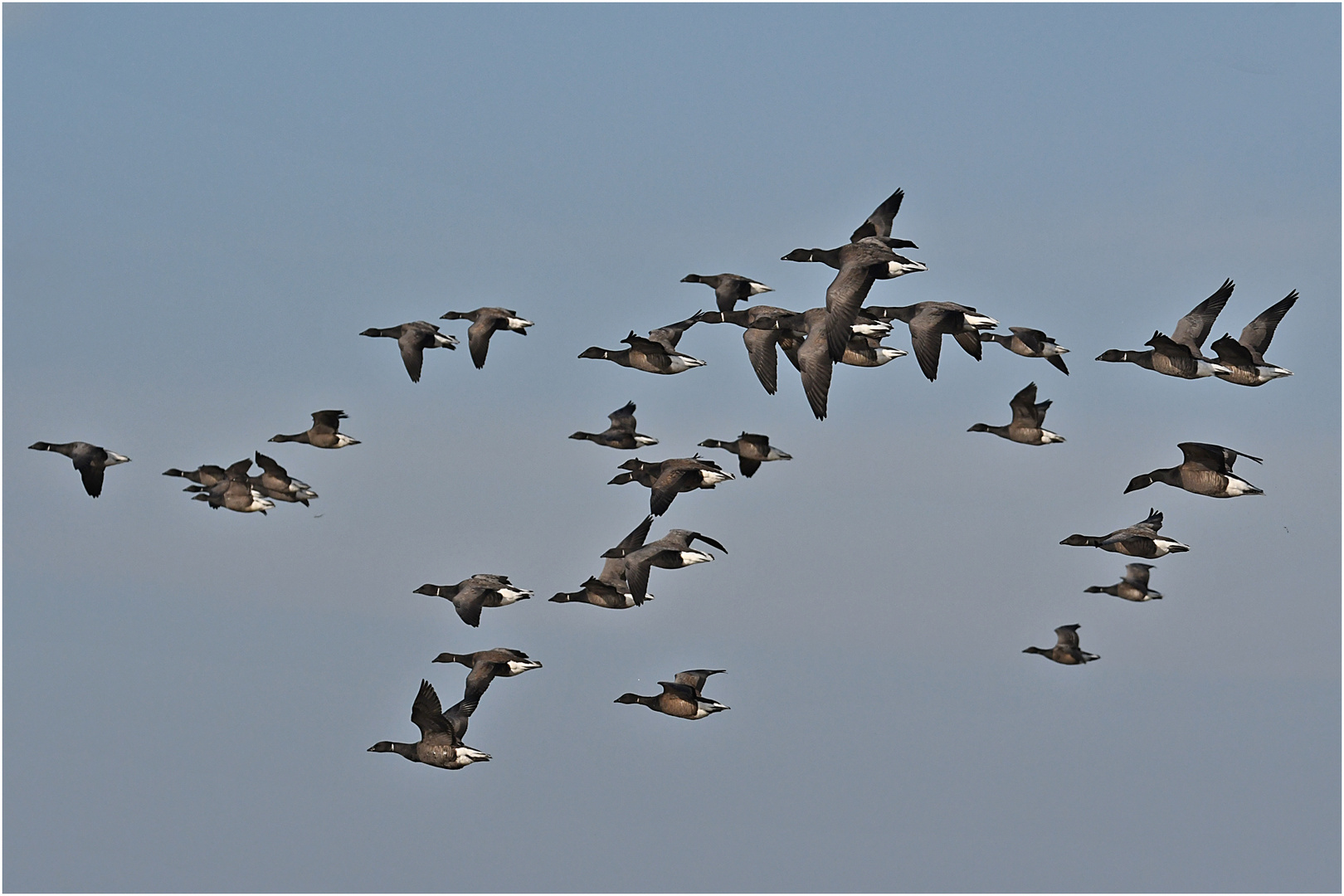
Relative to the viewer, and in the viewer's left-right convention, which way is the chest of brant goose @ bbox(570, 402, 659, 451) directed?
facing to the left of the viewer

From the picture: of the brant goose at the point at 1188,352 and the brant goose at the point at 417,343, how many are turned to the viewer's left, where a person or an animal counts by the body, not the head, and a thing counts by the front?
2

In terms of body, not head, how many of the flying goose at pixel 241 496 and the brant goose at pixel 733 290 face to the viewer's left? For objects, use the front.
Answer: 2

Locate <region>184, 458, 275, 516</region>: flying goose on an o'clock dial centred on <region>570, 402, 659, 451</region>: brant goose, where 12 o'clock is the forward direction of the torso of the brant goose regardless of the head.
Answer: The flying goose is roughly at 12 o'clock from the brant goose.

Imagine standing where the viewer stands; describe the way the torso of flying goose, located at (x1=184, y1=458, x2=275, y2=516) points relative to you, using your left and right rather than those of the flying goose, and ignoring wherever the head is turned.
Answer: facing to the left of the viewer

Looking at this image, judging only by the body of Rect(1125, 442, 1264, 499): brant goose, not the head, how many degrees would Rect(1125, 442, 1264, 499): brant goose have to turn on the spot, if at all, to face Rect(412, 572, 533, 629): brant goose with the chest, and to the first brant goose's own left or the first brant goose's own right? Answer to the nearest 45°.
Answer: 0° — it already faces it

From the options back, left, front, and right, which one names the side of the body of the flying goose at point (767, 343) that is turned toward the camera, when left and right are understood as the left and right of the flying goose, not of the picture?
left

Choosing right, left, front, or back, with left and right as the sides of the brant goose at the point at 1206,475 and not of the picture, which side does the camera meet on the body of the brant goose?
left

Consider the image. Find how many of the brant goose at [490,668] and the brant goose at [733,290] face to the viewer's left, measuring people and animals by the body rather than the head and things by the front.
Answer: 2

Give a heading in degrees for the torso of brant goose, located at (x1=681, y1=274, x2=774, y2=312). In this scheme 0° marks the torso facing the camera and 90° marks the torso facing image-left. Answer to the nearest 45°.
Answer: approximately 90°

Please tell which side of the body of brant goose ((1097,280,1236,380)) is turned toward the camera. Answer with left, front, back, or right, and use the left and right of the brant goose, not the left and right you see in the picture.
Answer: left

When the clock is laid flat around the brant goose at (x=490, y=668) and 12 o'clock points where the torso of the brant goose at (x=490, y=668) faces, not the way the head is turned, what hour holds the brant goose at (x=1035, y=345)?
the brant goose at (x=1035, y=345) is roughly at 6 o'clock from the brant goose at (x=490, y=668).

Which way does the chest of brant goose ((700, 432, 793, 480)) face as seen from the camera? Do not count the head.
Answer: to the viewer's left

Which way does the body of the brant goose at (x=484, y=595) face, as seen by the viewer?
to the viewer's left

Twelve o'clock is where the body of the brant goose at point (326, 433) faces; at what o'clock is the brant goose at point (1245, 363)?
the brant goose at point (1245, 363) is roughly at 7 o'clock from the brant goose at point (326, 433).
